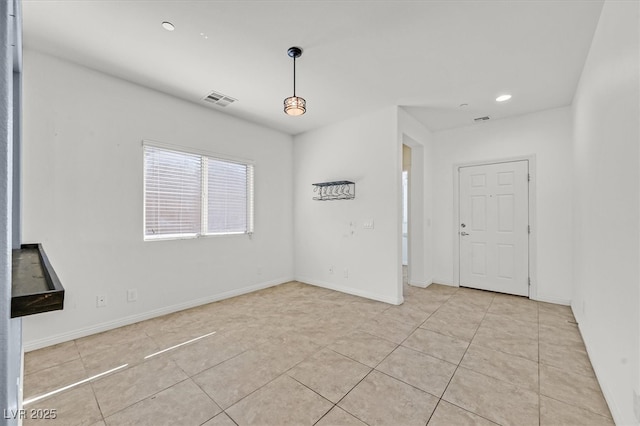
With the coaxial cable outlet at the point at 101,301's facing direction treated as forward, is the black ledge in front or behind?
in front

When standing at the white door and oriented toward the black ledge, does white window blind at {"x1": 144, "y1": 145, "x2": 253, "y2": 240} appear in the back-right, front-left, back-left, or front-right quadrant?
front-right

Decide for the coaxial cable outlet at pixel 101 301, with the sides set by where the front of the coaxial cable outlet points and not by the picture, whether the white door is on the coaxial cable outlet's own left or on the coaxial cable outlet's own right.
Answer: on the coaxial cable outlet's own left

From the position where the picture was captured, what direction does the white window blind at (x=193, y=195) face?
facing the viewer and to the right of the viewer

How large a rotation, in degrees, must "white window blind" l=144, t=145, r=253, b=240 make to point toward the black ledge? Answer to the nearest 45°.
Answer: approximately 45° to its right
